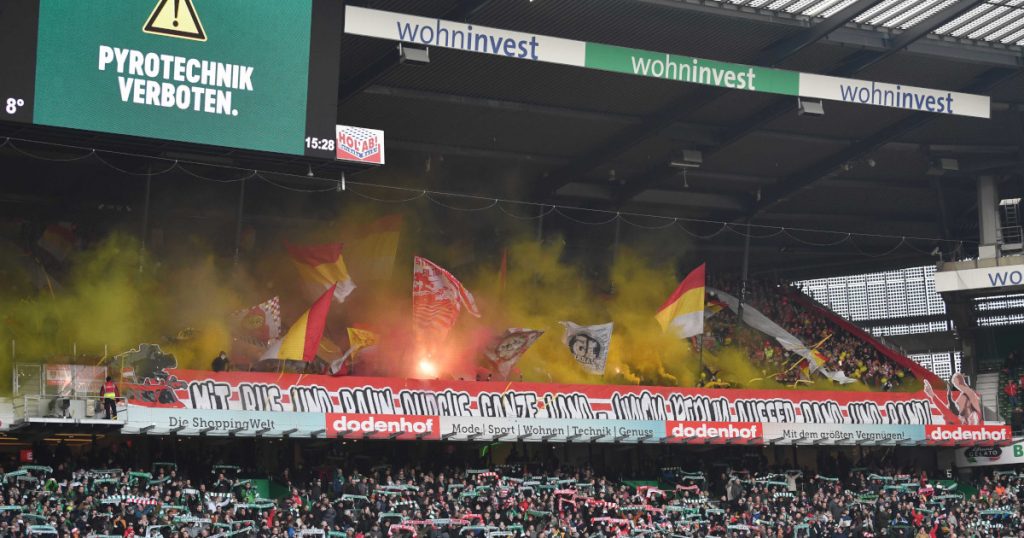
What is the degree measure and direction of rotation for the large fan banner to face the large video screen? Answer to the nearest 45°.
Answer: approximately 45° to its right

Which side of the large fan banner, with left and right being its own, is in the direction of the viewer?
front

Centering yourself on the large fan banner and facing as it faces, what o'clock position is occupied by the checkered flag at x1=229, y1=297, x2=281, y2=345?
The checkered flag is roughly at 3 o'clock from the large fan banner.
